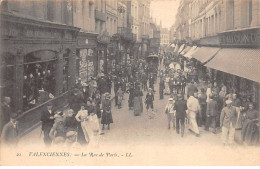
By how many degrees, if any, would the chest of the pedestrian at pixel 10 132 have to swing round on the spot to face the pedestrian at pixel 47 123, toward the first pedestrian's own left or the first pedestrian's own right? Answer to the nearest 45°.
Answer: approximately 90° to the first pedestrian's own left

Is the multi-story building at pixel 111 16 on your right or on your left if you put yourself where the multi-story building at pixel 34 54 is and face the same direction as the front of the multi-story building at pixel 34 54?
on your left

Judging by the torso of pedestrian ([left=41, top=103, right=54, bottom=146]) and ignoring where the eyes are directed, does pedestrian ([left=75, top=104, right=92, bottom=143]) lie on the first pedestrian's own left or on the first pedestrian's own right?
on the first pedestrian's own left

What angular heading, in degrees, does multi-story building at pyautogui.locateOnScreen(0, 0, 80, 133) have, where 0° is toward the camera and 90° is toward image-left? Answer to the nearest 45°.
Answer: approximately 315°

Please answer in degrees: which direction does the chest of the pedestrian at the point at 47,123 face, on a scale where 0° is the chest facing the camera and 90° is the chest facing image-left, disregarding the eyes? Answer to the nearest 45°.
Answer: approximately 315°
